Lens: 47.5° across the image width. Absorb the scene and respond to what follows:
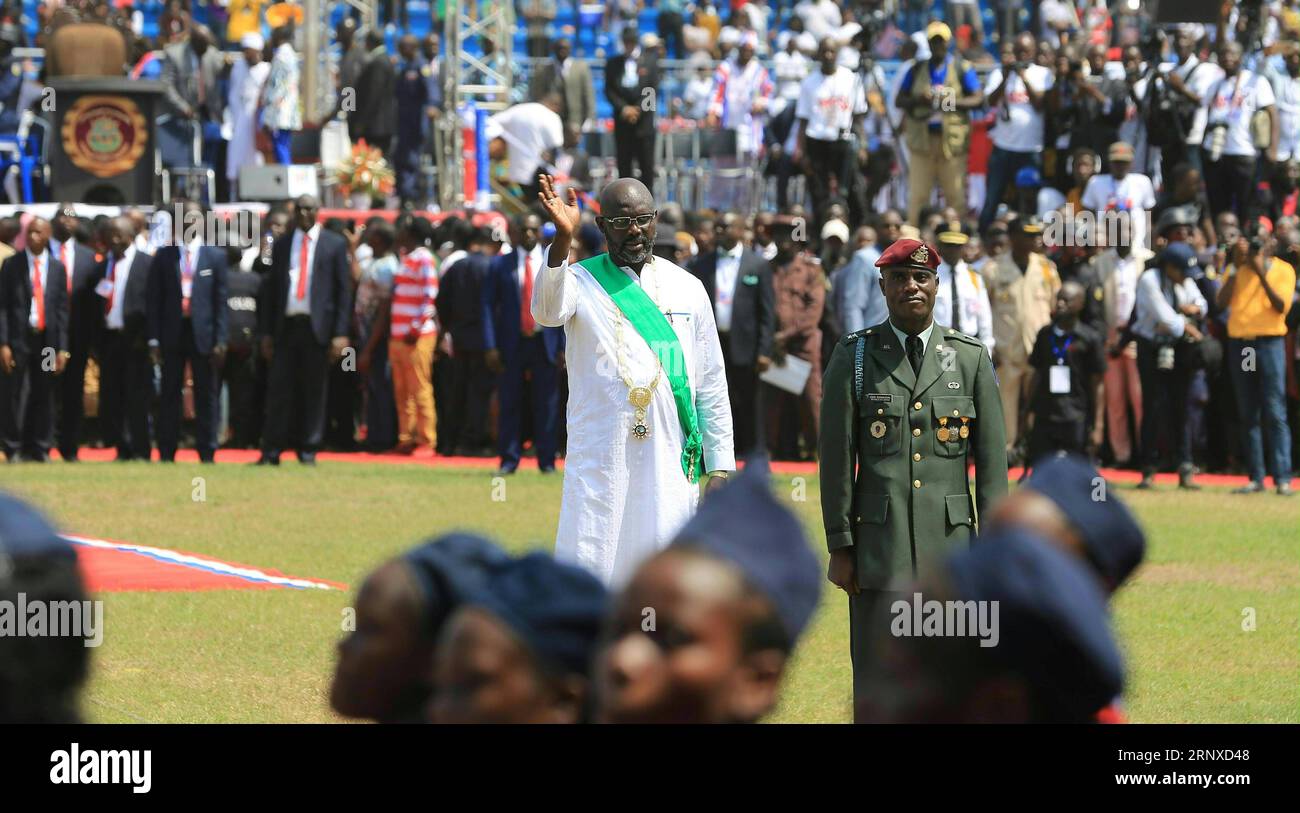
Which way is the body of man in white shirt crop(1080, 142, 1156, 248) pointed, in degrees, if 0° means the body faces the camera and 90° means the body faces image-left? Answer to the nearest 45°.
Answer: approximately 0°

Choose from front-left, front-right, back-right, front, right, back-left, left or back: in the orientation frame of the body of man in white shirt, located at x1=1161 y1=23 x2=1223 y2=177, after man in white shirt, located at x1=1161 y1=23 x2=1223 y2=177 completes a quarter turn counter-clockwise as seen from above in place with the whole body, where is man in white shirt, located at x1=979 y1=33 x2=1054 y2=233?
back-right

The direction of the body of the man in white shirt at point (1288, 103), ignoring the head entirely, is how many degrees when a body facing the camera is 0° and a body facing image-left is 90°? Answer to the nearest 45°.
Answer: approximately 0°

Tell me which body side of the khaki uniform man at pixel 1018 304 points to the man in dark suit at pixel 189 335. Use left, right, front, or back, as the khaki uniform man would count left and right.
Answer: right

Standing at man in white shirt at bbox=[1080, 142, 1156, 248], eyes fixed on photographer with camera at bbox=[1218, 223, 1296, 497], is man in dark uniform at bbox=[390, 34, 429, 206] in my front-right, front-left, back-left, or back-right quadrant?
back-right

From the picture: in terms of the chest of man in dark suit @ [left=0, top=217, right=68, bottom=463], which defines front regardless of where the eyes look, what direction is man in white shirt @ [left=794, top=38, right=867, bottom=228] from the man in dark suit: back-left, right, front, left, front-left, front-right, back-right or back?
left

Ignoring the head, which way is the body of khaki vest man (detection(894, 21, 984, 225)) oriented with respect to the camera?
toward the camera

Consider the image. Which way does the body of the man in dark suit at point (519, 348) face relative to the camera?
toward the camera

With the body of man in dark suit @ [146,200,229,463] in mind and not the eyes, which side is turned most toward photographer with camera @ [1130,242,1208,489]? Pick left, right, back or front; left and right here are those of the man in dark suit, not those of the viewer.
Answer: left
